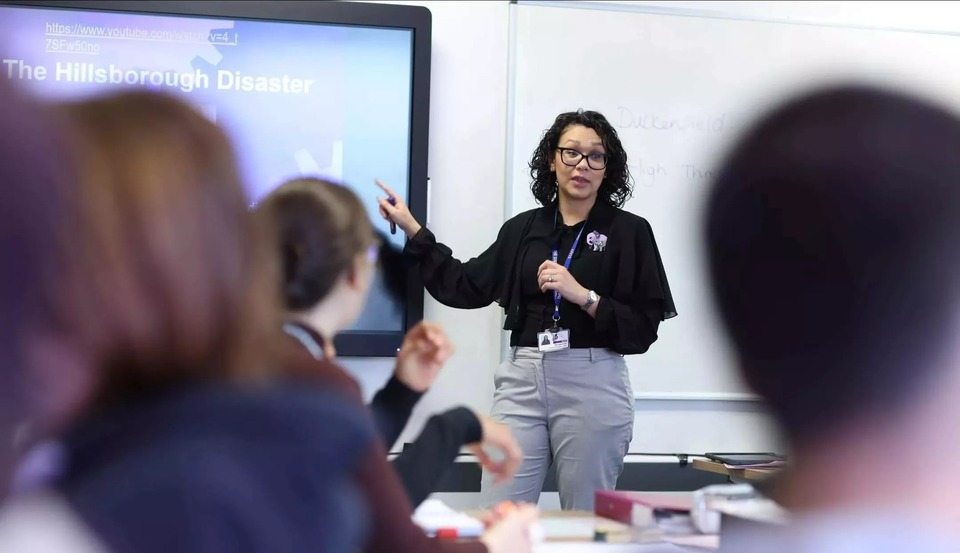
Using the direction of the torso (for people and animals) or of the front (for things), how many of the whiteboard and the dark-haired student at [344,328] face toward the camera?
1

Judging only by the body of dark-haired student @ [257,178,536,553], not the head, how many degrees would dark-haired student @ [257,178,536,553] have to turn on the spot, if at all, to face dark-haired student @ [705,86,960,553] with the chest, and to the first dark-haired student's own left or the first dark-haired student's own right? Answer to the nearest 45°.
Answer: approximately 90° to the first dark-haired student's own right

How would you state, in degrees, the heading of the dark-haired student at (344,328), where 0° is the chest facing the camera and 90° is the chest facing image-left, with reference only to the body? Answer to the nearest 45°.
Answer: approximately 225°

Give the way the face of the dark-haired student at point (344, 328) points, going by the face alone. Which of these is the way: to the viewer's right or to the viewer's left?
to the viewer's right

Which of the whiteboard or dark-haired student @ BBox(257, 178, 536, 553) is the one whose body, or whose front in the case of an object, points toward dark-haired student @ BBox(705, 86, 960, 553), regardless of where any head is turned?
the whiteboard

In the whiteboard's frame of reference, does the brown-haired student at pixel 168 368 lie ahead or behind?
ahead

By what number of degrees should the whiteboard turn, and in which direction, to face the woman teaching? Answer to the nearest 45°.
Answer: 0° — it already faces them

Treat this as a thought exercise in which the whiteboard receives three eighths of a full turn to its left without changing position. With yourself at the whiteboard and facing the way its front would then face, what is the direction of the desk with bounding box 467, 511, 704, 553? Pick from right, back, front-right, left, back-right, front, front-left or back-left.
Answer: back-right

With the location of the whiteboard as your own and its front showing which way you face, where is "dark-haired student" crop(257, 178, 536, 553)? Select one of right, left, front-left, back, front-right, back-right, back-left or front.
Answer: front

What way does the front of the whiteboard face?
toward the camera

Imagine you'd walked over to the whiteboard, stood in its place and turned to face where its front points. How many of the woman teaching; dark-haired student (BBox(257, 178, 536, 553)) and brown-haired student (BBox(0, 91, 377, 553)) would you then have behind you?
0

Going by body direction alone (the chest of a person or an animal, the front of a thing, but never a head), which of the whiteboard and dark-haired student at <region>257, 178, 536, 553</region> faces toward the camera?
the whiteboard

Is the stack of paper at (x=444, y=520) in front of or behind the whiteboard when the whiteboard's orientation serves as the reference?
in front
